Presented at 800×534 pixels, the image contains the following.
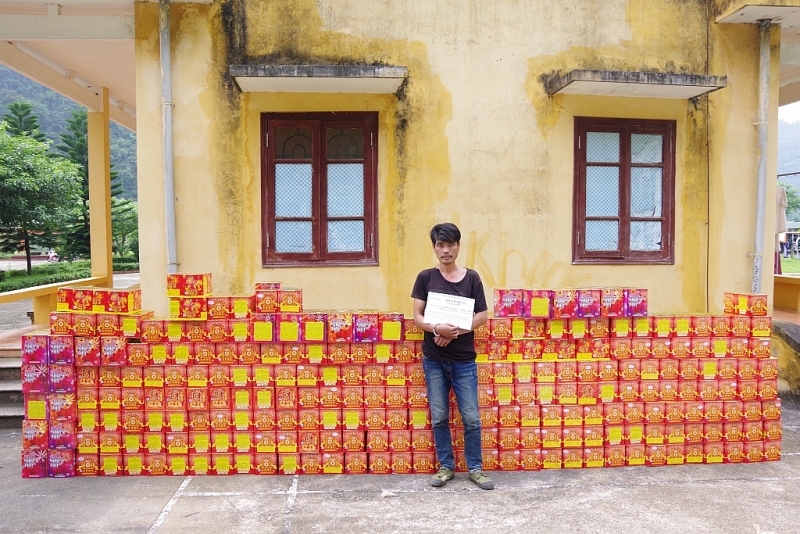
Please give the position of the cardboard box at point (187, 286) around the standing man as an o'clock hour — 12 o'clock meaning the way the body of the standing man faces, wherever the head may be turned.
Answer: The cardboard box is roughly at 3 o'clock from the standing man.

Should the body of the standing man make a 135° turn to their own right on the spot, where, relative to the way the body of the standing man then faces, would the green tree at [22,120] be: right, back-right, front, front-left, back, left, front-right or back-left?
front

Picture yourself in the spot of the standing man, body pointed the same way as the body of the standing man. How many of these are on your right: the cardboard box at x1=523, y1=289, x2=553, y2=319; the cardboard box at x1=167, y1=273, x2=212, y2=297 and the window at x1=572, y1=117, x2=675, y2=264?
1

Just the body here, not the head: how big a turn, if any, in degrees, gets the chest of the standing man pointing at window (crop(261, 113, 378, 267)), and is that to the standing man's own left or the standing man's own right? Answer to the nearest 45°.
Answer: approximately 135° to the standing man's own right

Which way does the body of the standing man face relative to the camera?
toward the camera

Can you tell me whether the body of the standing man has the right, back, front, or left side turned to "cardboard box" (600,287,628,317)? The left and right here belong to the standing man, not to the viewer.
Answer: left

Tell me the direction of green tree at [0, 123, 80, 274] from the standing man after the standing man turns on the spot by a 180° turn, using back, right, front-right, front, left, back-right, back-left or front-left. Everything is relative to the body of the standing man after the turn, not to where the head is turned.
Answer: front-left

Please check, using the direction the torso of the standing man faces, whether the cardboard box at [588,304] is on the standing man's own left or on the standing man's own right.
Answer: on the standing man's own left

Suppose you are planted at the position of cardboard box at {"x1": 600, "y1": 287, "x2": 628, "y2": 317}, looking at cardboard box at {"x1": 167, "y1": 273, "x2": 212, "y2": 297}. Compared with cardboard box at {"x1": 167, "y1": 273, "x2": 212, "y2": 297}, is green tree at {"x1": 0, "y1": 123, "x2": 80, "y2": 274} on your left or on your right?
right

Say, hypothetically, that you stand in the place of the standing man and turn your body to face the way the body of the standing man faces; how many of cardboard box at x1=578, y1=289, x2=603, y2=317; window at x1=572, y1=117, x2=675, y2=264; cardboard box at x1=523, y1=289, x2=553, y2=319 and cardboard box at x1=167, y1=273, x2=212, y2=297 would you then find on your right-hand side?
1

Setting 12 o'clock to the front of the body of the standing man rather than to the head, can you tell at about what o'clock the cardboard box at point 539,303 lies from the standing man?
The cardboard box is roughly at 8 o'clock from the standing man.

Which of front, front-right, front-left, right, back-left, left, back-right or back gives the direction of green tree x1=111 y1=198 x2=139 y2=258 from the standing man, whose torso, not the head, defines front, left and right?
back-right
